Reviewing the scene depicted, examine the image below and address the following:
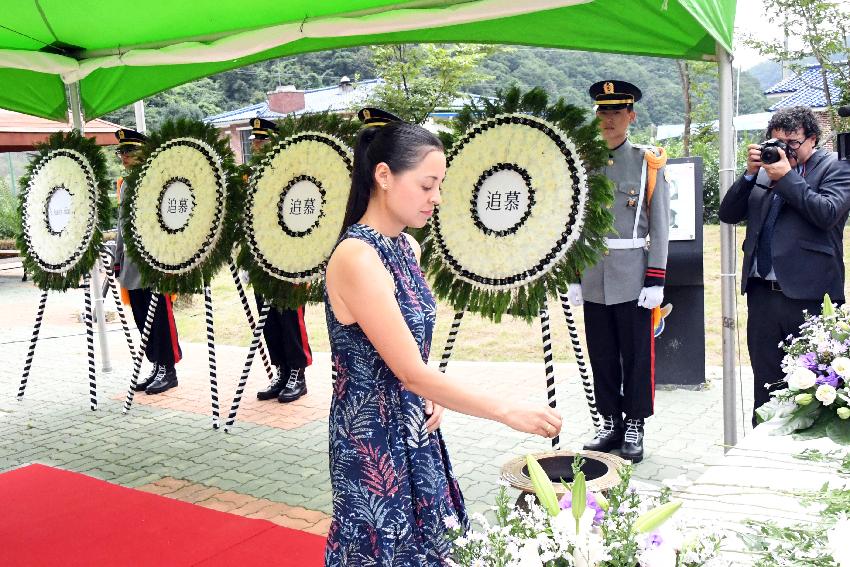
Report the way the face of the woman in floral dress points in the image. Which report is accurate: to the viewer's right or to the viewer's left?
to the viewer's right

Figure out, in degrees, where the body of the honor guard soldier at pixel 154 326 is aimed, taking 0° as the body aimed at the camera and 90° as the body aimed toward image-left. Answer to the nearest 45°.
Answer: approximately 45°

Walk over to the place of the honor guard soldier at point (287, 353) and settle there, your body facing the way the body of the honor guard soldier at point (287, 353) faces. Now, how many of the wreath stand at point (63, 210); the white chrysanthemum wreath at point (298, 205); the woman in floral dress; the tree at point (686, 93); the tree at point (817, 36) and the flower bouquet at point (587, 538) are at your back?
2

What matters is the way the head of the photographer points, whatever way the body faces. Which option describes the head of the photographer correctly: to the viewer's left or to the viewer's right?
to the viewer's left

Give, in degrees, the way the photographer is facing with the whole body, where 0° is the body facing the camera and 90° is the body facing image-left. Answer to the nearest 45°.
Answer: approximately 45°

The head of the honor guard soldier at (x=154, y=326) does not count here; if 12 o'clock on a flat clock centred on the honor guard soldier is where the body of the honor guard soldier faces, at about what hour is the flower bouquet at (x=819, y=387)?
The flower bouquet is roughly at 10 o'clock from the honor guard soldier.

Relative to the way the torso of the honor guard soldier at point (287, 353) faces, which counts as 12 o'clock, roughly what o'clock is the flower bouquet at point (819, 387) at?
The flower bouquet is roughly at 10 o'clock from the honor guard soldier.

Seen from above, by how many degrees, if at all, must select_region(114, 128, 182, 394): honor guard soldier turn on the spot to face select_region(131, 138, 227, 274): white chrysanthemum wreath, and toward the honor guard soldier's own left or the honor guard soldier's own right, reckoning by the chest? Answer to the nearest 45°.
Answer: approximately 45° to the honor guard soldier's own left

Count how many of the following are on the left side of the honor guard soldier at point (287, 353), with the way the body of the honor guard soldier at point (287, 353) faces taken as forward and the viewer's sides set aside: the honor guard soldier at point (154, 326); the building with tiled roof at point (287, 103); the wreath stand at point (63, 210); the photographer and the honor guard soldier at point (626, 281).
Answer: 2

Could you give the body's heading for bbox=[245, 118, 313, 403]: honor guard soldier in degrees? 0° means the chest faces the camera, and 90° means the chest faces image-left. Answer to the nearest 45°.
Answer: approximately 45°

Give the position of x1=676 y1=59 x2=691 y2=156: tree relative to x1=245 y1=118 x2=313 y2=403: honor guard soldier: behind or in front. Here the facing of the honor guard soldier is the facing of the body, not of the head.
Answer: behind

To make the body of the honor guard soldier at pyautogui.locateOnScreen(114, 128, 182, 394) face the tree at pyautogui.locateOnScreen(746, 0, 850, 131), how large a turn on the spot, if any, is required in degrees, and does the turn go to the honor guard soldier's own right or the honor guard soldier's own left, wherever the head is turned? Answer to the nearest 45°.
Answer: approximately 135° to the honor guard soldier's own left

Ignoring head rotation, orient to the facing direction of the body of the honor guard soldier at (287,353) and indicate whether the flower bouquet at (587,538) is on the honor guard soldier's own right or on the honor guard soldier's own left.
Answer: on the honor guard soldier's own left
